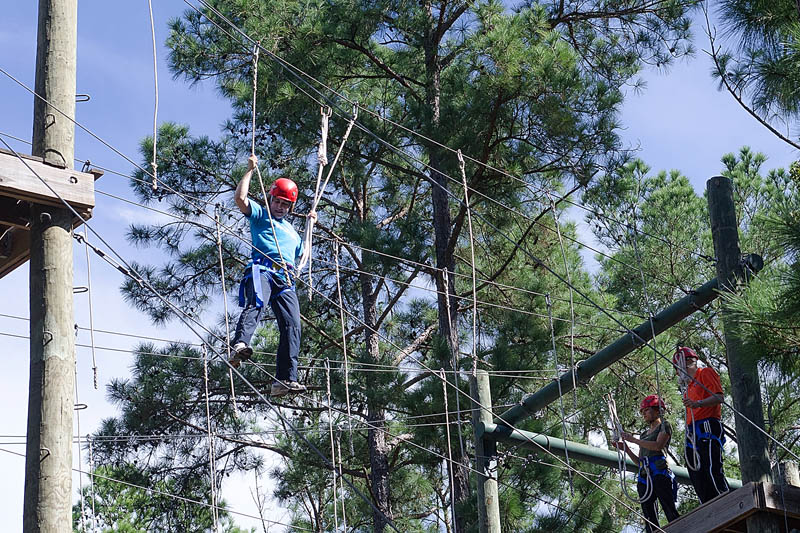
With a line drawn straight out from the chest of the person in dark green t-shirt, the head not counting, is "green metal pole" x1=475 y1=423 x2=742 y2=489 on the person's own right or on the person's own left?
on the person's own right

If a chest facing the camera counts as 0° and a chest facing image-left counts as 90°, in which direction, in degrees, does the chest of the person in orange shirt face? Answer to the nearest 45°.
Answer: approximately 45°

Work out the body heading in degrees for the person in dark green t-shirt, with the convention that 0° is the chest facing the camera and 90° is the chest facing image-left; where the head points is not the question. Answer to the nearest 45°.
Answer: approximately 45°

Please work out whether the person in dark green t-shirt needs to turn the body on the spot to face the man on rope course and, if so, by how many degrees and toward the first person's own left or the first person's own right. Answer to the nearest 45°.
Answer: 0° — they already face them

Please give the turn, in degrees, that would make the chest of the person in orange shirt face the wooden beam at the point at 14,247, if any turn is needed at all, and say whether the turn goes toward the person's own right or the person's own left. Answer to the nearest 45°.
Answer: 0° — they already face it

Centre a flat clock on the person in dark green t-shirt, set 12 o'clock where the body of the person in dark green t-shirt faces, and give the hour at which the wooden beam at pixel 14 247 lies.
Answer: The wooden beam is roughly at 12 o'clock from the person in dark green t-shirt.

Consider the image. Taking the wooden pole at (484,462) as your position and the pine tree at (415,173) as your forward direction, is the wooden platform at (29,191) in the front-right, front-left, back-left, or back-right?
back-left

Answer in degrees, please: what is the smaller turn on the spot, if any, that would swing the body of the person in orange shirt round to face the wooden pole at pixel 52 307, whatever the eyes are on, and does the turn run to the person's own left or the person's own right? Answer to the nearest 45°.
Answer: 0° — they already face it
